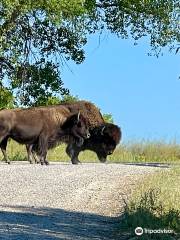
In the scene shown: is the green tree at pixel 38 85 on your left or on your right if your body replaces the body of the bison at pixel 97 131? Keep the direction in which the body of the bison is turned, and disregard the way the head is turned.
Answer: on your left

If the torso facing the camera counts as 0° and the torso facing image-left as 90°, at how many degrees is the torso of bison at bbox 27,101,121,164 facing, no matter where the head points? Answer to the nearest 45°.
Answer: approximately 270°

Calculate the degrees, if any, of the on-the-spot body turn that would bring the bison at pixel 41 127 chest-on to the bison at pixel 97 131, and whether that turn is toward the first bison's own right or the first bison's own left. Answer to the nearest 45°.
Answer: approximately 45° to the first bison's own left

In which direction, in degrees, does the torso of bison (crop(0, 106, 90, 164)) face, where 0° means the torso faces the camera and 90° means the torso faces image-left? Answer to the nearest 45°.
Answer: approximately 270°

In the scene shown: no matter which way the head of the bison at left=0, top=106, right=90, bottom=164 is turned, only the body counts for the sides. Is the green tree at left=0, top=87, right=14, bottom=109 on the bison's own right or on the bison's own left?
on the bison's own left
